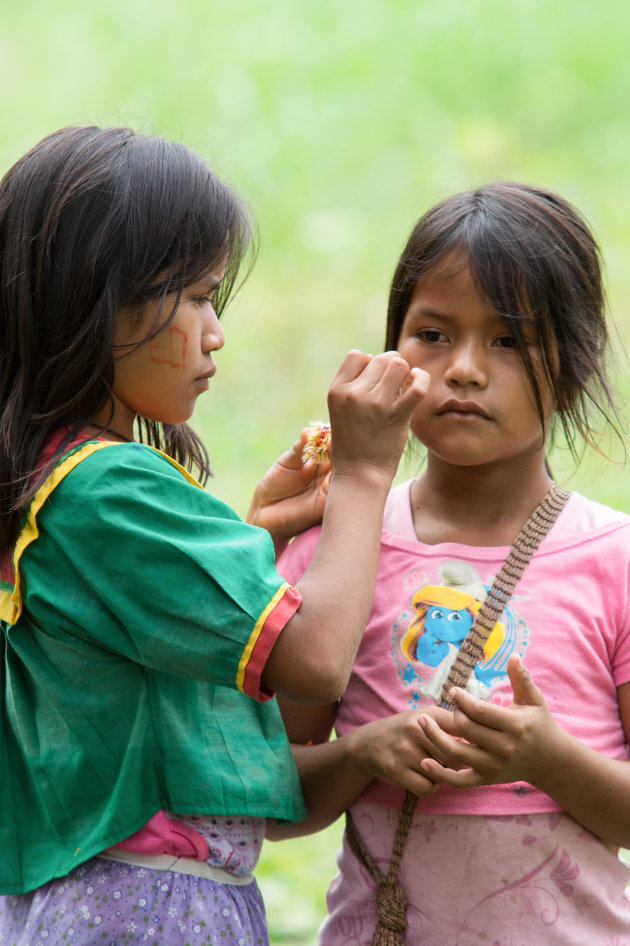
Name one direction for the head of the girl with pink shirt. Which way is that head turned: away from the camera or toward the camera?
toward the camera

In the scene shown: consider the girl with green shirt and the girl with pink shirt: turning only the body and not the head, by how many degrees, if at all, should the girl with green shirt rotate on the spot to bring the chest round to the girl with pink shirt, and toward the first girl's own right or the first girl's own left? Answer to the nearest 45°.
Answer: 0° — they already face them

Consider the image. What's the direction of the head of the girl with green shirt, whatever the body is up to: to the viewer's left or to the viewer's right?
to the viewer's right

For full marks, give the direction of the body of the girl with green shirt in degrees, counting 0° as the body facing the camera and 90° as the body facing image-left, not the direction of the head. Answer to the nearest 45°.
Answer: approximately 270°
